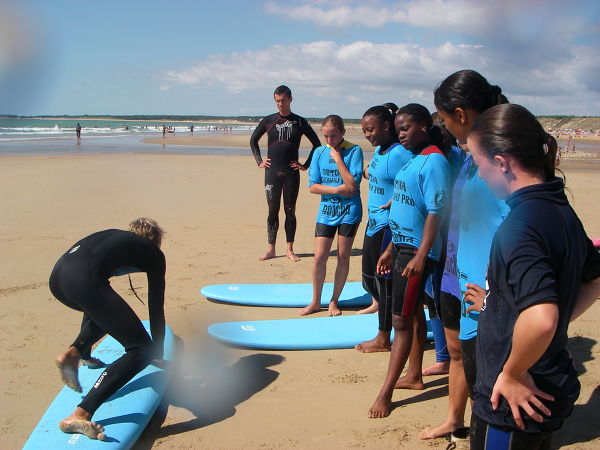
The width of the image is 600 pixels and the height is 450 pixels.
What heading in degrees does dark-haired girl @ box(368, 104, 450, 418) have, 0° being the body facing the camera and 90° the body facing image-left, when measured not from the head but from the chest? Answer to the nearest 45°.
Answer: approximately 45°

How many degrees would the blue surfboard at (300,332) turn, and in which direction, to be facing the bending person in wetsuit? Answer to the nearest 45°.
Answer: approximately 45° to its left

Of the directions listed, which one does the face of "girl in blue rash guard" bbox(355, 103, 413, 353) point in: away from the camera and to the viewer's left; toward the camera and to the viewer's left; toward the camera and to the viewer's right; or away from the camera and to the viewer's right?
toward the camera and to the viewer's left

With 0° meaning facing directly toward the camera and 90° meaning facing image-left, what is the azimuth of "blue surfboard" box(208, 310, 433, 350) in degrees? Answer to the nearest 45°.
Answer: approximately 90°

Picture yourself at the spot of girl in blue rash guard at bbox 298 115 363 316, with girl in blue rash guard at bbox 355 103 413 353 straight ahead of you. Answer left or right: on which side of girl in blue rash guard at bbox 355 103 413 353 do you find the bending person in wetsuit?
right

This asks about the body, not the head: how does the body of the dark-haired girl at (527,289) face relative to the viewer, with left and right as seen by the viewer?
facing away from the viewer and to the left of the viewer

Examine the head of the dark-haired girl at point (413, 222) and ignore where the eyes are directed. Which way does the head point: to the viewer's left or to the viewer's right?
to the viewer's left

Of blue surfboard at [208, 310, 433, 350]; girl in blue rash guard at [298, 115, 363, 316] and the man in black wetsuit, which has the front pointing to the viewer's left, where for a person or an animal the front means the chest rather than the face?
the blue surfboard

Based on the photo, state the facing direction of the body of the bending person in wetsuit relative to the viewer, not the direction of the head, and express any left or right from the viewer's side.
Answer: facing away from the viewer and to the right of the viewer

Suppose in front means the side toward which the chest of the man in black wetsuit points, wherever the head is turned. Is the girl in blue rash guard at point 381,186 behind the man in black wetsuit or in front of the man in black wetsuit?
in front

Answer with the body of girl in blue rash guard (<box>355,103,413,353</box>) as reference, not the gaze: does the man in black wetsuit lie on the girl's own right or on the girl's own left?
on the girl's own right

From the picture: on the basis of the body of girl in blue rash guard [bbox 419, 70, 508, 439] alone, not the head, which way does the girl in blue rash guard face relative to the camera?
to the viewer's left

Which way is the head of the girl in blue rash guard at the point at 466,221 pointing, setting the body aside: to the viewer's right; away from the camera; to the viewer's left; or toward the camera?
to the viewer's left

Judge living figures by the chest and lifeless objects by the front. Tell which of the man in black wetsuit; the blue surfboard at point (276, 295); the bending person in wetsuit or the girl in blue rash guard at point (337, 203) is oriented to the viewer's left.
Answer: the blue surfboard
